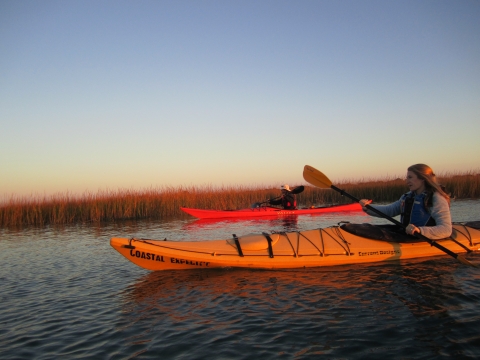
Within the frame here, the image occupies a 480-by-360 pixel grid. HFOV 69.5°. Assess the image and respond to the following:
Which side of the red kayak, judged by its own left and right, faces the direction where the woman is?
left

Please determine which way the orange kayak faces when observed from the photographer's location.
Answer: facing to the left of the viewer

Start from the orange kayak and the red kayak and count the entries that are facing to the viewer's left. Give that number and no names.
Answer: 2

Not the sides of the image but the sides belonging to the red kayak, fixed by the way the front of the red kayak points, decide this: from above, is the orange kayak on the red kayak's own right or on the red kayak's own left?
on the red kayak's own left

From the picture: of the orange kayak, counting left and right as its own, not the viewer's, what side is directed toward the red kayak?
right

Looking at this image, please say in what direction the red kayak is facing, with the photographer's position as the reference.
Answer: facing to the left of the viewer
